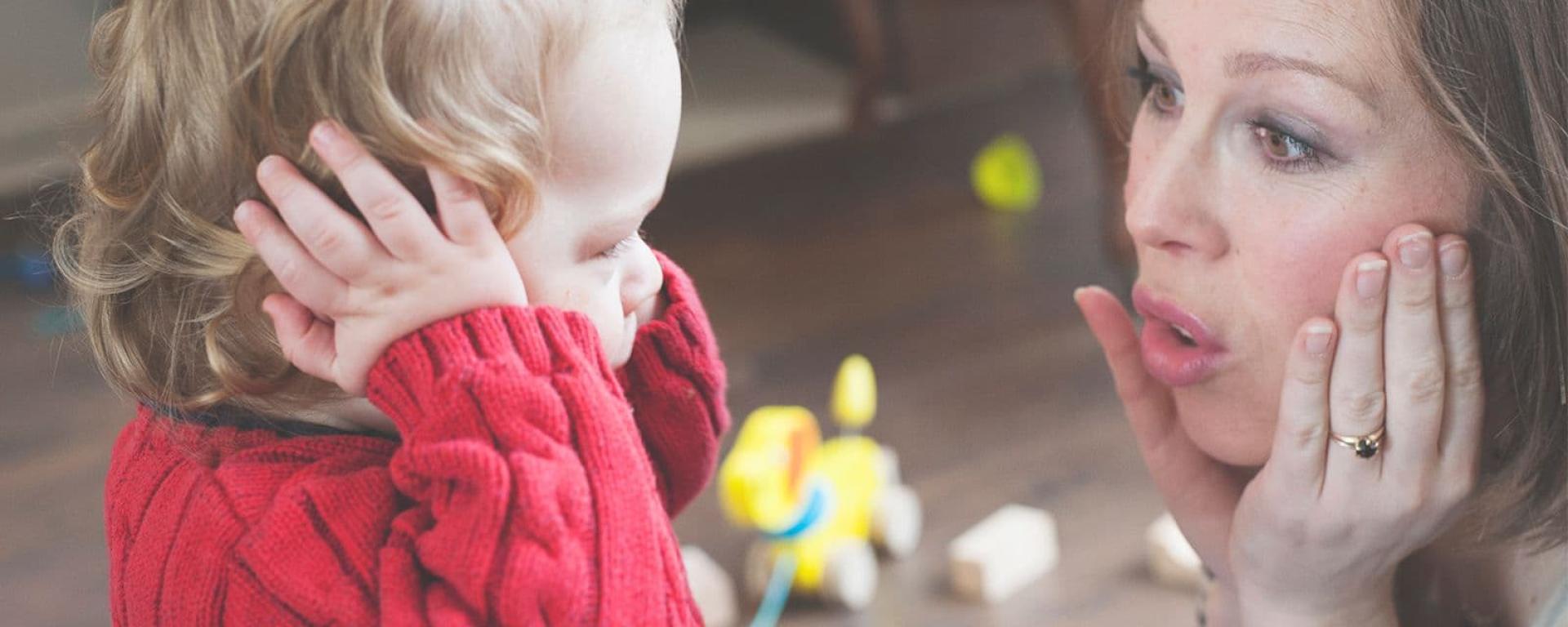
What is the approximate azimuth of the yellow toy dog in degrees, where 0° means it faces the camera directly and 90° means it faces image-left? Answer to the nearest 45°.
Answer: approximately 45°

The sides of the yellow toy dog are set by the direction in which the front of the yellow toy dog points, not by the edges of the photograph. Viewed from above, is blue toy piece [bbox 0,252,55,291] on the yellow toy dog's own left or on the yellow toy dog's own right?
on the yellow toy dog's own right
